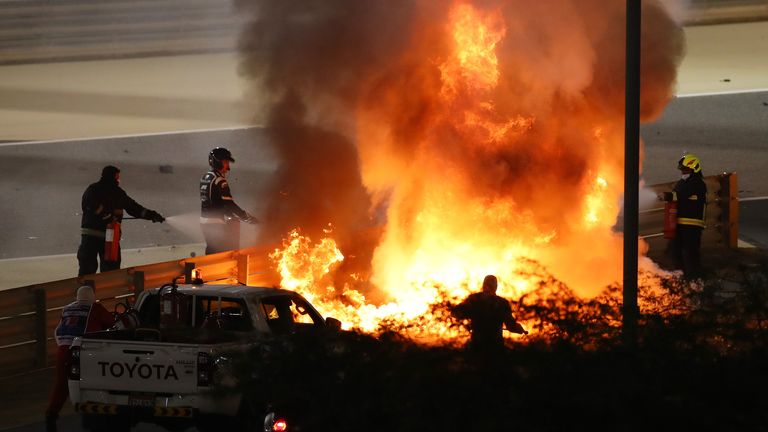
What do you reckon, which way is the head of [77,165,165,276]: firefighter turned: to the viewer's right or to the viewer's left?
to the viewer's right

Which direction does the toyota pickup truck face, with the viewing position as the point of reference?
facing away from the viewer and to the right of the viewer

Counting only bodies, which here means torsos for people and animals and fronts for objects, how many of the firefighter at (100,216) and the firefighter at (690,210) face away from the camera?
0

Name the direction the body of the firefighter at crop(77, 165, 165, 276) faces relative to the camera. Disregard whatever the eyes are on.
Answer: to the viewer's right

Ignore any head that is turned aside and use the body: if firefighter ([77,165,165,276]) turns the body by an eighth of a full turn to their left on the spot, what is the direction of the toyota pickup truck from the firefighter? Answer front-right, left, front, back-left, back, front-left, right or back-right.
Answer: back-right

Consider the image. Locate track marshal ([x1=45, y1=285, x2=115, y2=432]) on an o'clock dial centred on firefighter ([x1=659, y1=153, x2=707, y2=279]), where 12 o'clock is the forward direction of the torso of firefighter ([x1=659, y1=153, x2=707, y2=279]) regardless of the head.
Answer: track marshal ([x1=45, y1=285, x2=115, y2=432]) is roughly at 10 o'clock from firefighter ([x1=659, y1=153, x2=707, y2=279]).

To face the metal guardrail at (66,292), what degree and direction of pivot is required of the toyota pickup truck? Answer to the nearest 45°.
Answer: approximately 45° to its left

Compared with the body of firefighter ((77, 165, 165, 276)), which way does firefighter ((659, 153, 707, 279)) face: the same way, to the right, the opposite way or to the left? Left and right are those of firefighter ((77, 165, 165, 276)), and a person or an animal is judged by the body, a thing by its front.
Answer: the opposite way

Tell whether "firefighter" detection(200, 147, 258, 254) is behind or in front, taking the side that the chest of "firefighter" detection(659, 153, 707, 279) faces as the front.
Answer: in front

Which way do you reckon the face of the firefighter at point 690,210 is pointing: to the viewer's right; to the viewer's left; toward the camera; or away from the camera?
to the viewer's left

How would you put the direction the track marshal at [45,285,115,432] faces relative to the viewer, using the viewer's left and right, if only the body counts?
facing away from the viewer and to the right of the viewer

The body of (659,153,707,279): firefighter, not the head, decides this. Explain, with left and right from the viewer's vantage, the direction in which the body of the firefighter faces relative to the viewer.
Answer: facing to the left of the viewer
